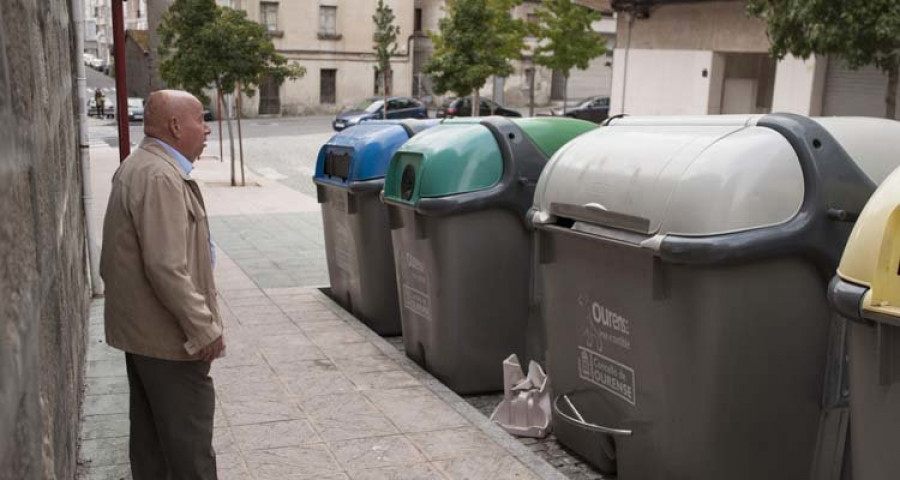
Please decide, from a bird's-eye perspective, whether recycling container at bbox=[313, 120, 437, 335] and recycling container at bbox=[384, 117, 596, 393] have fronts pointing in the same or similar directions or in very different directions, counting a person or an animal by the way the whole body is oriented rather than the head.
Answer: same or similar directions

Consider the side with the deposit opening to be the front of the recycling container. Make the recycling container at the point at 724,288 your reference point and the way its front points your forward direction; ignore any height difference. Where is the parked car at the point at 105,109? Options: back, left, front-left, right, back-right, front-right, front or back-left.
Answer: right

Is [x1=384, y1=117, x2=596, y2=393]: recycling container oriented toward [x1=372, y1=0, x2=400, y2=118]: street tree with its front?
no

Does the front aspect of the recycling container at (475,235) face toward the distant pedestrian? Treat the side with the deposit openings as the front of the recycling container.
no

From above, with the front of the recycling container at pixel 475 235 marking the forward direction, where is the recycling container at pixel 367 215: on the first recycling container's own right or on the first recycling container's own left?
on the first recycling container's own right

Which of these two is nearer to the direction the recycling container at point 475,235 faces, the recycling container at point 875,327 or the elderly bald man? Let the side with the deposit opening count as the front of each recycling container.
the elderly bald man

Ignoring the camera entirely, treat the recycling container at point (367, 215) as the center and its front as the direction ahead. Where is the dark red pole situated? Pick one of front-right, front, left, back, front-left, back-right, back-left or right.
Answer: right

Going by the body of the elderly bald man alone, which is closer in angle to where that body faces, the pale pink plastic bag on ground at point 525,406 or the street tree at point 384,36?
the pale pink plastic bag on ground

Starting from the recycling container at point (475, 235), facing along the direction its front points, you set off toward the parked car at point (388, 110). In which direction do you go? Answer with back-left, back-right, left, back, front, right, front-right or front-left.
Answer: back-right

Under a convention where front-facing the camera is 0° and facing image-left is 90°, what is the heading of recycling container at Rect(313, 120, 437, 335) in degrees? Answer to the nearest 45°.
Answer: approximately 45°

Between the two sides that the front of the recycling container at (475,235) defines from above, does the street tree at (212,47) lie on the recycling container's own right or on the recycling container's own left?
on the recycling container's own right

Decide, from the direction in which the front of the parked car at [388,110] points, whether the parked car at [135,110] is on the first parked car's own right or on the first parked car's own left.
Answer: on the first parked car's own right

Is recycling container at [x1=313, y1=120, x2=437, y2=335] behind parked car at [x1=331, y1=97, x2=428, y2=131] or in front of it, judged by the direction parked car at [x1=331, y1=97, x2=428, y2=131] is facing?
in front

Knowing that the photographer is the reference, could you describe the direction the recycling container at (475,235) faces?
facing the viewer and to the left of the viewer

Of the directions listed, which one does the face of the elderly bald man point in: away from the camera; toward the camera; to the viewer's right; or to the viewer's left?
to the viewer's right

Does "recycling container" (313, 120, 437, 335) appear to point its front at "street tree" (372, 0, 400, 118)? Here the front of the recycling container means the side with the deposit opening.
no

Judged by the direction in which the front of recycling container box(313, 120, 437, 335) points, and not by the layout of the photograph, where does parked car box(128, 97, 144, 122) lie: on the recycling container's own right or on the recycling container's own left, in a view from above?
on the recycling container's own right

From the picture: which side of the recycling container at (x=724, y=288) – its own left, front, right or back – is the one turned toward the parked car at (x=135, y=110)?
right

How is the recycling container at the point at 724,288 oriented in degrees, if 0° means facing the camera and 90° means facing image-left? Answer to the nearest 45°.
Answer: approximately 45°

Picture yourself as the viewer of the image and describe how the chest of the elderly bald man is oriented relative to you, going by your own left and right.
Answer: facing to the right of the viewer

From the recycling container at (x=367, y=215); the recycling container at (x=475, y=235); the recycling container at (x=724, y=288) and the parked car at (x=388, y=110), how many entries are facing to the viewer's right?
0

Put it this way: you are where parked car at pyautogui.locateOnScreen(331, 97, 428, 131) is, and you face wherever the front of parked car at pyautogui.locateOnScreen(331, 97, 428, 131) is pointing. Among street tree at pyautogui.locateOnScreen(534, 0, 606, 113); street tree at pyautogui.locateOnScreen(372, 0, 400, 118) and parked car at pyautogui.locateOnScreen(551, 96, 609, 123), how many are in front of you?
0
